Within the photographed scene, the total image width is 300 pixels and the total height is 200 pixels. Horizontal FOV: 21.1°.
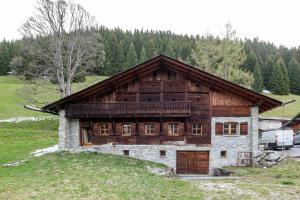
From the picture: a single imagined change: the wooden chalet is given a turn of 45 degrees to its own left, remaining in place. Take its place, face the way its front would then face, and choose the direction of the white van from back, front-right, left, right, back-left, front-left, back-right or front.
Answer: left

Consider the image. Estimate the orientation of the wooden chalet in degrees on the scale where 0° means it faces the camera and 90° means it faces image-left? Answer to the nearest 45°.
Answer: approximately 0°

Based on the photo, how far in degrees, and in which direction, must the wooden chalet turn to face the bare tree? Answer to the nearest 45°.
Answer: approximately 135° to its right
